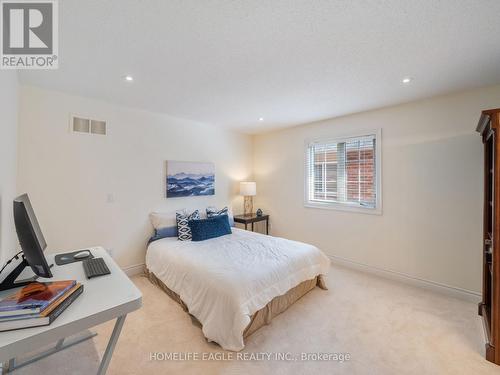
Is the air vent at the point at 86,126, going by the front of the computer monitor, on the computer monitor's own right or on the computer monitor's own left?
on the computer monitor's own left

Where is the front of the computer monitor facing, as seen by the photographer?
facing to the right of the viewer

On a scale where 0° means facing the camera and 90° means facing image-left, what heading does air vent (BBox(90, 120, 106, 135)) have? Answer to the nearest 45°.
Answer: approximately 0°

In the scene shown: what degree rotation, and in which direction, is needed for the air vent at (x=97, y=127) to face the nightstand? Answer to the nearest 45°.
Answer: approximately 90° to its left

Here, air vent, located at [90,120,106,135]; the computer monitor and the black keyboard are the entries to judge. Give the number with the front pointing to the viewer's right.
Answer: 2

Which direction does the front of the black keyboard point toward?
to the viewer's right

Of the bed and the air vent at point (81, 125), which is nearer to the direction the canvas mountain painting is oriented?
the bed

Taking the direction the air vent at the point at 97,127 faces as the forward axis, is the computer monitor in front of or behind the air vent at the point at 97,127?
in front

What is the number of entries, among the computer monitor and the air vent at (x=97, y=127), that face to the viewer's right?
1

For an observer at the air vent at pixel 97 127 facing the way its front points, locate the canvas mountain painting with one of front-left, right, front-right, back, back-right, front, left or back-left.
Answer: left

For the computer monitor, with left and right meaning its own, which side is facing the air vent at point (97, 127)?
left
